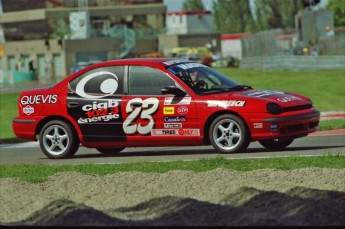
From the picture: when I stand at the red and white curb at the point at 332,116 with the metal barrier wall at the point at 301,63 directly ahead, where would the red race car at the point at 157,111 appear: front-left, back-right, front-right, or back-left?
back-left

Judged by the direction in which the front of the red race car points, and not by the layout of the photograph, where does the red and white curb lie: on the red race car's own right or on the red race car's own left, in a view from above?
on the red race car's own left

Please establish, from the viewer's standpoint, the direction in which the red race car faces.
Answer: facing the viewer and to the right of the viewer

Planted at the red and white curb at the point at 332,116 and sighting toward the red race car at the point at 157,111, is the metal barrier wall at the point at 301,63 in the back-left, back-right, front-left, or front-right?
back-right

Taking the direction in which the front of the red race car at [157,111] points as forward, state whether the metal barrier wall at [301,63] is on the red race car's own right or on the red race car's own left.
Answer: on the red race car's own left
